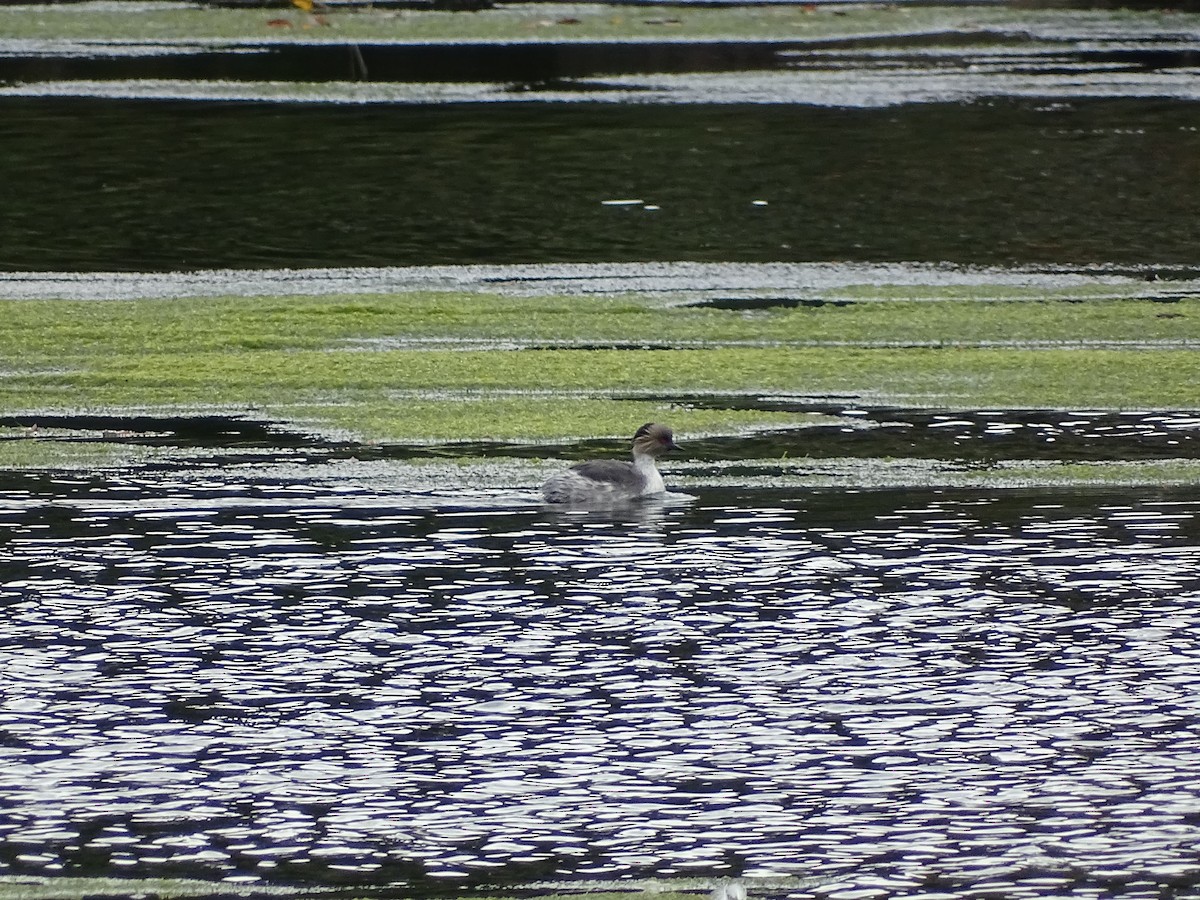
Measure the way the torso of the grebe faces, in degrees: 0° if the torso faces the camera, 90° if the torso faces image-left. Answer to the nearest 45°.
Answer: approximately 270°
